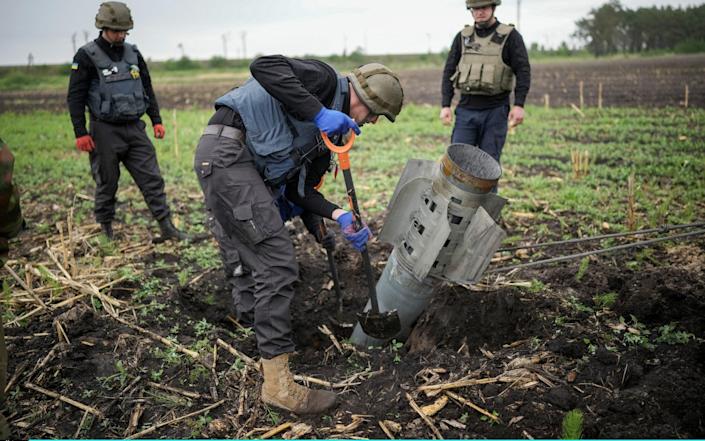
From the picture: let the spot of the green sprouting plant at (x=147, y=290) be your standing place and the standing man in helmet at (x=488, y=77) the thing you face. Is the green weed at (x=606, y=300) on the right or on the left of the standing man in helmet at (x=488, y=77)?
right

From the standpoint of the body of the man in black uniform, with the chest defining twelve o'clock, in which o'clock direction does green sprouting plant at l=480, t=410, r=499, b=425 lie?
The green sprouting plant is roughly at 1 o'clock from the man in black uniform.

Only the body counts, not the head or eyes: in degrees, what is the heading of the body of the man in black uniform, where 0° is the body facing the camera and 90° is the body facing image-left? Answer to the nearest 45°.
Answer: approximately 270°

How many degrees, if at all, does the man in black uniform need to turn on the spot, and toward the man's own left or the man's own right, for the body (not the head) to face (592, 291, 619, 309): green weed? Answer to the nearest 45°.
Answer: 0° — they already face it

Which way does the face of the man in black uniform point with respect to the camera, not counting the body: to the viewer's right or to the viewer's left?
to the viewer's right

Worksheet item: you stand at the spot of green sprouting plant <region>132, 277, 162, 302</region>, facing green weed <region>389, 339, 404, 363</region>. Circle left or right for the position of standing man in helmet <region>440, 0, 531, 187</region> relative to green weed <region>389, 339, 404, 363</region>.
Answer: left

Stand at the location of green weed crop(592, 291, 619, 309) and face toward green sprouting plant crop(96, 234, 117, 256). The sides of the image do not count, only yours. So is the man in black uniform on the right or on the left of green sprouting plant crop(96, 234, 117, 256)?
left

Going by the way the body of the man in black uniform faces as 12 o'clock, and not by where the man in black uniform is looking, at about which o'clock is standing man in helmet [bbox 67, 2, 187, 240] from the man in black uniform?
The standing man in helmet is roughly at 8 o'clock from the man in black uniform.
